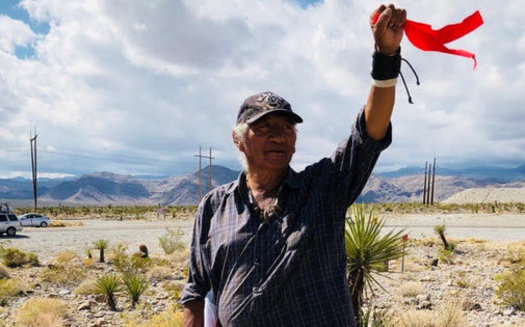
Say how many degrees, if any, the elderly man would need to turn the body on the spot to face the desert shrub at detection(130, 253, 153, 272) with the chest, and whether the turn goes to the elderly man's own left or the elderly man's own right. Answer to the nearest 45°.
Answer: approximately 180°

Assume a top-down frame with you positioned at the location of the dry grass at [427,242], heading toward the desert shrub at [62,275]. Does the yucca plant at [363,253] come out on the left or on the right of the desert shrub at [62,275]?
left

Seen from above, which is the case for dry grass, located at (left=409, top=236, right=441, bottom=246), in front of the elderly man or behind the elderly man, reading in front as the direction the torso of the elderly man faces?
behind

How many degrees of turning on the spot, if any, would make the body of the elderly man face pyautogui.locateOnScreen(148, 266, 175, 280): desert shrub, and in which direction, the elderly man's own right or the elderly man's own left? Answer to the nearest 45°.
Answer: approximately 180°

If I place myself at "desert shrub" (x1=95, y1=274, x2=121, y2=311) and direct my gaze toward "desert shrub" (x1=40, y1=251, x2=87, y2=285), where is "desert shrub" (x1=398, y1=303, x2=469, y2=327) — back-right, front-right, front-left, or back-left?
back-right

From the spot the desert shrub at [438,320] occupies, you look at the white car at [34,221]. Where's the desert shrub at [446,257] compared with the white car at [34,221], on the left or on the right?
right

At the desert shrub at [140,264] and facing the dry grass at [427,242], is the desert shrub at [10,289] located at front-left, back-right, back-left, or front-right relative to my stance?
back-right

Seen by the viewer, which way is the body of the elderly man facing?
toward the camera

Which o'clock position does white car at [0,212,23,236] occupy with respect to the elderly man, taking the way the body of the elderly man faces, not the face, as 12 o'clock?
The white car is roughly at 5 o'clock from the elderly man.

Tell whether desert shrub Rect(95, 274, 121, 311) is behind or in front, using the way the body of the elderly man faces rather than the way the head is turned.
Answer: behind

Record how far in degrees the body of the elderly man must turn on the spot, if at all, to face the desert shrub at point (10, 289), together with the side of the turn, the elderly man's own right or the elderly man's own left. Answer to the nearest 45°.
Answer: approximately 135° to the elderly man's own right
